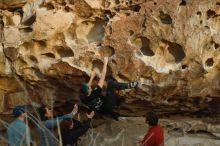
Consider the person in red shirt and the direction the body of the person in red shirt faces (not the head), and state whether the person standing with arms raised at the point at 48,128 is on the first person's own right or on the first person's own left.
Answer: on the first person's own left

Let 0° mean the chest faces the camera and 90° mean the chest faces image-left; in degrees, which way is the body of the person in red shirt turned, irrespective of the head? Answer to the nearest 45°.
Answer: approximately 135°

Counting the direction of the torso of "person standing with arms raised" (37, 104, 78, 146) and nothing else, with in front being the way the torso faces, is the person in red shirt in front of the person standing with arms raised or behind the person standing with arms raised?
in front

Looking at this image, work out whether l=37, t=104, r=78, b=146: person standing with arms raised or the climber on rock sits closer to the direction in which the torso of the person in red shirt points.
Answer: the climber on rock

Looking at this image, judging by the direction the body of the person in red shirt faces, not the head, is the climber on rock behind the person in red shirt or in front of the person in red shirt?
in front
